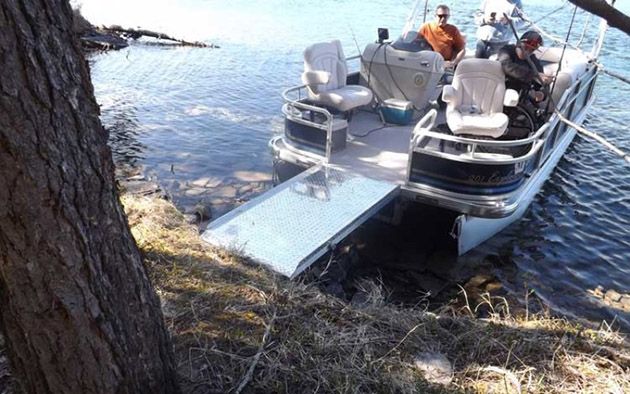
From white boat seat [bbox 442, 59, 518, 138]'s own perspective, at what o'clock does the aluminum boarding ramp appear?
The aluminum boarding ramp is roughly at 1 o'clock from the white boat seat.

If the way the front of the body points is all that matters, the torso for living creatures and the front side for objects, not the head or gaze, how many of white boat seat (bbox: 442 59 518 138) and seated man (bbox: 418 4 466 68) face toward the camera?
2

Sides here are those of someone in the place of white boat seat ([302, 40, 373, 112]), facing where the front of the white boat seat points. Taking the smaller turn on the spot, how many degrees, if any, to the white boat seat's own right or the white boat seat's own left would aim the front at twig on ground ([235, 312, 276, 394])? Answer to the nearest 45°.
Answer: approximately 45° to the white boat seat's own right

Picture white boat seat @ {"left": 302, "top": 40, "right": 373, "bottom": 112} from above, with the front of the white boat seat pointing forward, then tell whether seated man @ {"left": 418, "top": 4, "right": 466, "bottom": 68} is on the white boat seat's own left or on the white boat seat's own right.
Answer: on the white boat seat's own left

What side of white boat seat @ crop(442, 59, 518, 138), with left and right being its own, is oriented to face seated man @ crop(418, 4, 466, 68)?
back

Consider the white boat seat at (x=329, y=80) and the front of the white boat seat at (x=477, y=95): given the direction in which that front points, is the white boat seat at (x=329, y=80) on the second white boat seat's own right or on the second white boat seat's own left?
on the second white boat seat's own right

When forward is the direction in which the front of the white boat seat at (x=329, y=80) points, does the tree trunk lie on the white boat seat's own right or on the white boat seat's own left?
on the white boat seat's own right

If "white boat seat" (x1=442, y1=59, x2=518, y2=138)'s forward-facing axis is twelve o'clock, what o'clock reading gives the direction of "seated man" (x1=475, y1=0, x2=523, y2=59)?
The seated man is roughly at 6 o'clock from the white boat seat.
